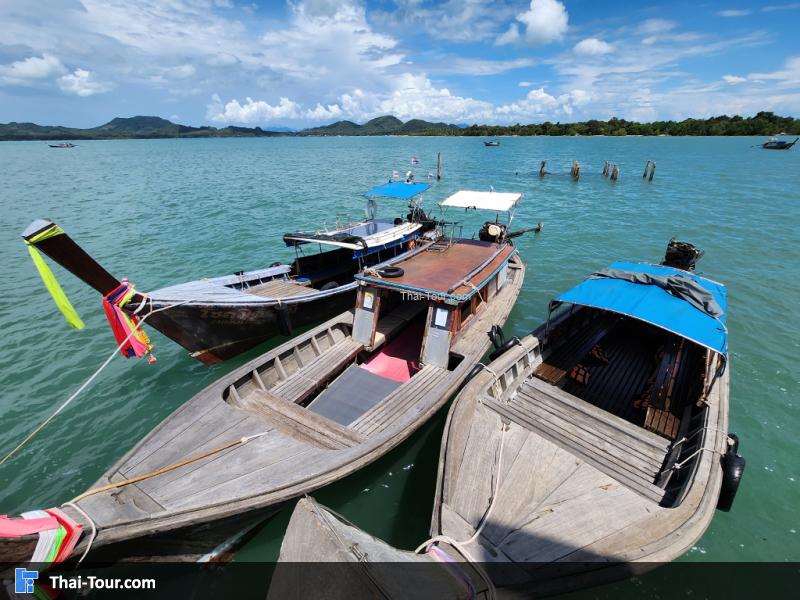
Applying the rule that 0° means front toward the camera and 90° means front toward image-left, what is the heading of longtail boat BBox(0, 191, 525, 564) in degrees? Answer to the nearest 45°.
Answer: approximately 45°

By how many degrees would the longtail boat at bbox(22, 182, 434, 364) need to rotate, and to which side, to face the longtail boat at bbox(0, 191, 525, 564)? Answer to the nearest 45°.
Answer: approximately 45° to its left

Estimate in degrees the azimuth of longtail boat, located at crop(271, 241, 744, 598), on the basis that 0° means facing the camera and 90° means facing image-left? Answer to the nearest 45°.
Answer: approximately 45°

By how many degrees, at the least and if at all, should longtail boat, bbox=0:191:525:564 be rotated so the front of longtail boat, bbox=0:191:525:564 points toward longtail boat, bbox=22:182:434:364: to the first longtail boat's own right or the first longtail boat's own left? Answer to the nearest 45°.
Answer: approximately 135° to the first longtail boat's own right

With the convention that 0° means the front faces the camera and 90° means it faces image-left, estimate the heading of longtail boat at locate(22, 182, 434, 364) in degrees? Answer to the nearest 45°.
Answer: approximately 45°
